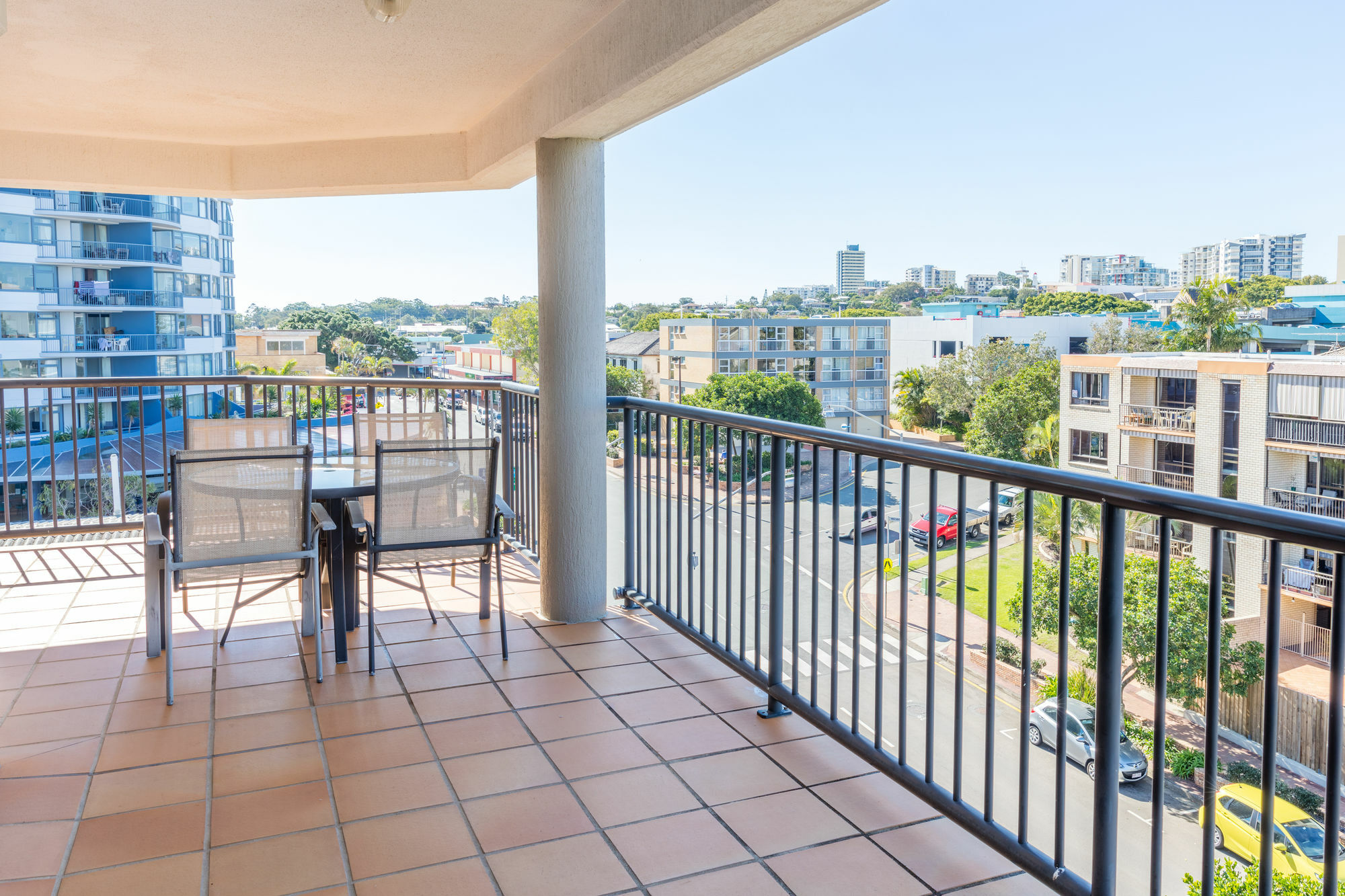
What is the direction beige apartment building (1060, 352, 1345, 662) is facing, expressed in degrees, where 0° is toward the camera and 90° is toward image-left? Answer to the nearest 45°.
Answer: approximately 45°

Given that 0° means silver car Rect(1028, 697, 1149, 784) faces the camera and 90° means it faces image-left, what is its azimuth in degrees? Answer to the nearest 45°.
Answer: approximately 315°

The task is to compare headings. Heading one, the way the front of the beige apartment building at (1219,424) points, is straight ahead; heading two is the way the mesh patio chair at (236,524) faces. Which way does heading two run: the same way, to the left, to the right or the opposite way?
to the right

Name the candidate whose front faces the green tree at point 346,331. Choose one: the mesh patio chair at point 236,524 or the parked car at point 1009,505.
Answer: the mesh patio chair

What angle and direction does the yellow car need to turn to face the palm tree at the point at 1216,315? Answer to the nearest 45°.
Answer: approximately 135° to its left

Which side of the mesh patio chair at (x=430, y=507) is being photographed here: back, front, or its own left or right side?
back

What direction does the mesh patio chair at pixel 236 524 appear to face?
away from the camera

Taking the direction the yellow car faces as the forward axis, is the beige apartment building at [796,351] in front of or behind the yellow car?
behind

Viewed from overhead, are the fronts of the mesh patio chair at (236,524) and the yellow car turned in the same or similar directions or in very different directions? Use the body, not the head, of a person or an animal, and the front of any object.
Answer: very different directions

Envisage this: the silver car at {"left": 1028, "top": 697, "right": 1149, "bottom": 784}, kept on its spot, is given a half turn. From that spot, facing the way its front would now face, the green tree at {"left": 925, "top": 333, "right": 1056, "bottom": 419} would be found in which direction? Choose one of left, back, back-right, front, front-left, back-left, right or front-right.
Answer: front-right

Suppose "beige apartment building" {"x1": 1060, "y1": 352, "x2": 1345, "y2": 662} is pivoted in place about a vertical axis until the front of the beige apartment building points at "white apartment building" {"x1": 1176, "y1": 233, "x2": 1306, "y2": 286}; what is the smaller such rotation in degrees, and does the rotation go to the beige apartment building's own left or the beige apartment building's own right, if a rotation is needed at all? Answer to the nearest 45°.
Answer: approximately 135° to the beige apartment building's own right

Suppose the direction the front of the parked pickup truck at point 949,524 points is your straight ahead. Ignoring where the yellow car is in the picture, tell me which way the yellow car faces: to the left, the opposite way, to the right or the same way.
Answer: to the left

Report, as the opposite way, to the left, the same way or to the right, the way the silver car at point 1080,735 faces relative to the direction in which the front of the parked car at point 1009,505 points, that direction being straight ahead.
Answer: to the left
